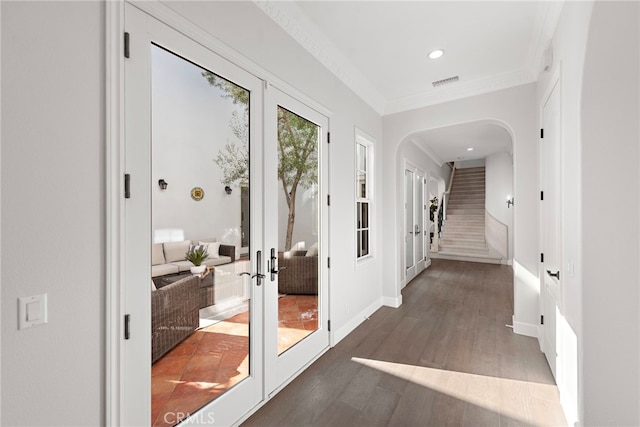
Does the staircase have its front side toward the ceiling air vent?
yes

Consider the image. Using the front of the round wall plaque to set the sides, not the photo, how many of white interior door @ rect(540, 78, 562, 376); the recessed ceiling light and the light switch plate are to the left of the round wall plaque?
2

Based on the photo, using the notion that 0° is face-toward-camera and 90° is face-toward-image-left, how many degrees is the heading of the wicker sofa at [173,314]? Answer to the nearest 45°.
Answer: approximately 135°

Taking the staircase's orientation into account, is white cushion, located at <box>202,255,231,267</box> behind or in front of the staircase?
in front

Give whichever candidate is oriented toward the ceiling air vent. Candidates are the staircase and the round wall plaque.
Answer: the staircase

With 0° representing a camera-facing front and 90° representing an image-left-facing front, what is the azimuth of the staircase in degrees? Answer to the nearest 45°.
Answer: approximately 0°

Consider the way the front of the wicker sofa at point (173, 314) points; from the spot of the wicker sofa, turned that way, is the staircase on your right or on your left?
on your right

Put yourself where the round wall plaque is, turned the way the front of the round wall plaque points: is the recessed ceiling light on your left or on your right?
on your left
